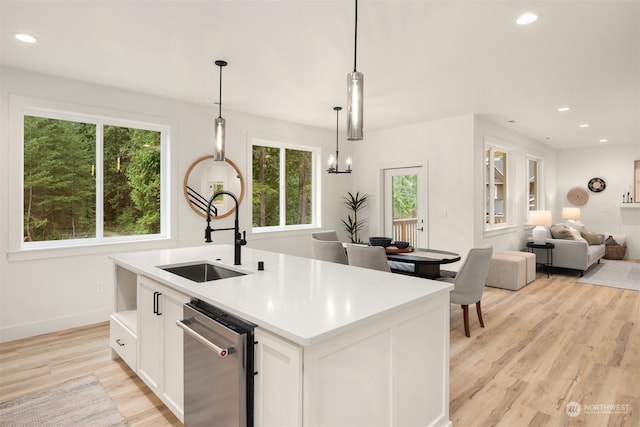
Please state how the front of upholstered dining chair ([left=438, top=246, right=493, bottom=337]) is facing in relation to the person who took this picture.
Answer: facing away from the viewer and to the left of the viewer

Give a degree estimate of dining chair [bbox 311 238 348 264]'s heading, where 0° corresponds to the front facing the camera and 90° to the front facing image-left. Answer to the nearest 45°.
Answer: approximately 225°

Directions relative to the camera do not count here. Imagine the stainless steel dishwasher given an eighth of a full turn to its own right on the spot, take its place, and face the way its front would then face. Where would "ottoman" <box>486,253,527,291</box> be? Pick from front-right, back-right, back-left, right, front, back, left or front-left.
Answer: back-right

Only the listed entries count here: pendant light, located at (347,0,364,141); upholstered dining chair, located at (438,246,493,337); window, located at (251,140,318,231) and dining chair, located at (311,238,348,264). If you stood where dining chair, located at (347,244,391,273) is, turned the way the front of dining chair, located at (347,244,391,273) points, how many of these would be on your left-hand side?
2

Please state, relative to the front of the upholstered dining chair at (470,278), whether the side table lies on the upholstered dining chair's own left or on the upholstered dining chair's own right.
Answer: on the upholstered dining chair's own right

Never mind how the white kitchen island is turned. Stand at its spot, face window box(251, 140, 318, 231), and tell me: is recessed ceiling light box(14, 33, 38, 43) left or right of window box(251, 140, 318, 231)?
left

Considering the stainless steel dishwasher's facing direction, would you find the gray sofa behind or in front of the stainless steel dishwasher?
behind

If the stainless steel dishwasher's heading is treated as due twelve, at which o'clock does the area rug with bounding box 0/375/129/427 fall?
The area rug is roughly at 3 o'clock from the stainless steel dishwasher.

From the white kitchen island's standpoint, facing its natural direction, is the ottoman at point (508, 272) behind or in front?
behind
